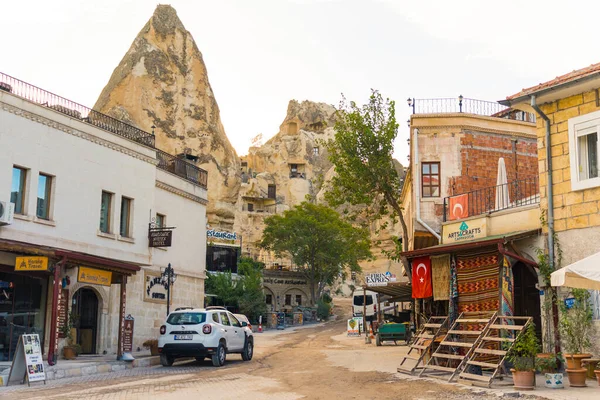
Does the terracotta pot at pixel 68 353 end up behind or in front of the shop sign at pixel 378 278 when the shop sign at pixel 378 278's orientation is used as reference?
in front

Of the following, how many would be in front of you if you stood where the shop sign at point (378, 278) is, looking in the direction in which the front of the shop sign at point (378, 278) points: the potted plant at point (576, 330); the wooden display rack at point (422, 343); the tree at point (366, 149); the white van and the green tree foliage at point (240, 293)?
3

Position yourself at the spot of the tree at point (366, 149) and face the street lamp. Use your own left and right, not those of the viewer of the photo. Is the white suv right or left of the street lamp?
left

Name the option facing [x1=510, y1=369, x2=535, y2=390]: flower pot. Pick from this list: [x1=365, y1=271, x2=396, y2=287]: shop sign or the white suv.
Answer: the shop sign

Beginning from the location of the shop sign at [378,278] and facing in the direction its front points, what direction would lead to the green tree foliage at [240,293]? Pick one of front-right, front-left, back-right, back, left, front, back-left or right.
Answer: back-right

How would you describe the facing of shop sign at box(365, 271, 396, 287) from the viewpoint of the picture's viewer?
facing the viewer

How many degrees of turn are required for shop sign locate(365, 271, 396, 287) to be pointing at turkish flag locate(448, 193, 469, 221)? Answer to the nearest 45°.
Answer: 0° — it already faces it

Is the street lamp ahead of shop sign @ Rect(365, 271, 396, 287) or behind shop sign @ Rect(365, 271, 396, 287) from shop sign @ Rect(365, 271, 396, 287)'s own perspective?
ahead

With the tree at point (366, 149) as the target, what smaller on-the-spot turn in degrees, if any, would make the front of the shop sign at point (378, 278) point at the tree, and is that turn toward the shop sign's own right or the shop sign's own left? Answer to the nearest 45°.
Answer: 0° — it already faces it

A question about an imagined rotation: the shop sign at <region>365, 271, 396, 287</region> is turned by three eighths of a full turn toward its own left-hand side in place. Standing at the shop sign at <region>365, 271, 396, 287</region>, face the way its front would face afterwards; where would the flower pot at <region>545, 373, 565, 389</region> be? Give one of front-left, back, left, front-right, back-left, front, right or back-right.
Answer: back-right

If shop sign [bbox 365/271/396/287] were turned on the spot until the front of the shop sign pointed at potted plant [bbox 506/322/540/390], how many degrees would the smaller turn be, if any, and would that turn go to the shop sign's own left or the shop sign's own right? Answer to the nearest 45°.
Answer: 0° — it already faces it

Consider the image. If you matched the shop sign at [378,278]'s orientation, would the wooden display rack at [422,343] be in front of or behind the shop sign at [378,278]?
in front
